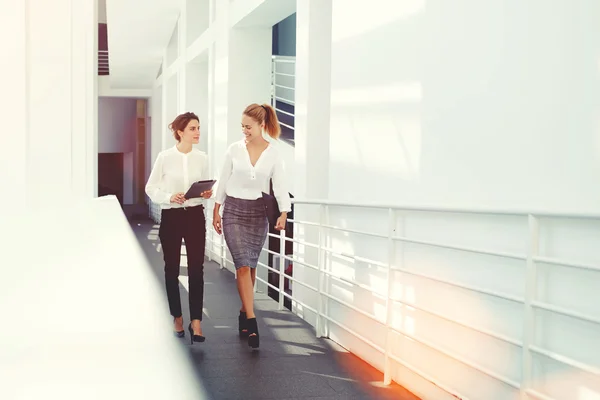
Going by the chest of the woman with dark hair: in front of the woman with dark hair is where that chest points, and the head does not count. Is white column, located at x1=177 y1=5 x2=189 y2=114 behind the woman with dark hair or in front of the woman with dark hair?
behind

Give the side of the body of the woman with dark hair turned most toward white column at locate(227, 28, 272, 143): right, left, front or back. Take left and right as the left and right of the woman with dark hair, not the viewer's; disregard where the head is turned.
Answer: back

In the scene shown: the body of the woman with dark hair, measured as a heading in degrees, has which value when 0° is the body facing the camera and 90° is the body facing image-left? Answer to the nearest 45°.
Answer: approximately 0°

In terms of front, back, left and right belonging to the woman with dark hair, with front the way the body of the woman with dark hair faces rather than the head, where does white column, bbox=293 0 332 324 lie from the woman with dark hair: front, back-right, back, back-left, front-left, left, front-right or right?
back-left
